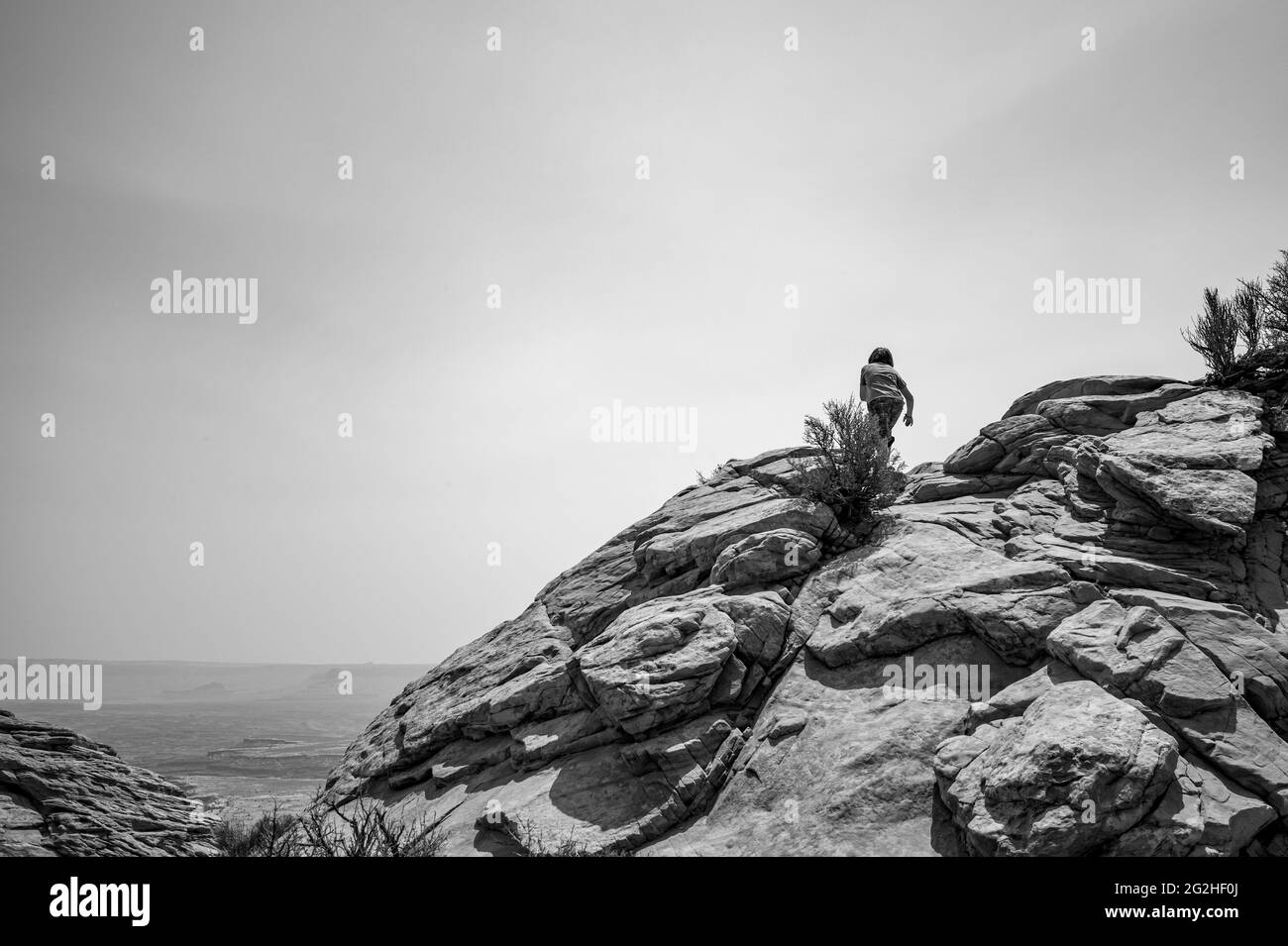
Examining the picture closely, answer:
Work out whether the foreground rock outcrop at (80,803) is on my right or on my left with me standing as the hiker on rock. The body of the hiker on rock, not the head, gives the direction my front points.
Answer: on my left

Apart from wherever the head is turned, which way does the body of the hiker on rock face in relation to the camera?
away from the camera

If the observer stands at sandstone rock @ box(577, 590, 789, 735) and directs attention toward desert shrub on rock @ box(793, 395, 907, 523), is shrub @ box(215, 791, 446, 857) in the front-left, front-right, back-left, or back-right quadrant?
back-left

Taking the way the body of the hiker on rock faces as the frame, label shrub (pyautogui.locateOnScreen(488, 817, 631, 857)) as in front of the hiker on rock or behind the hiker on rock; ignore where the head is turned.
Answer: behind

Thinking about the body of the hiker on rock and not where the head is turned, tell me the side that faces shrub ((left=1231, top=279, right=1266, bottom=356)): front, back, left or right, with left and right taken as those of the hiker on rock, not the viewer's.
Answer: right

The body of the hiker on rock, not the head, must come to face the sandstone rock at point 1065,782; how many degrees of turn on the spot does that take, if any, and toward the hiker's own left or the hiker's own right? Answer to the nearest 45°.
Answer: approximately 180°

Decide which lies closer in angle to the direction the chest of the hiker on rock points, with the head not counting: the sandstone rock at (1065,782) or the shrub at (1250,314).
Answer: the shrub
